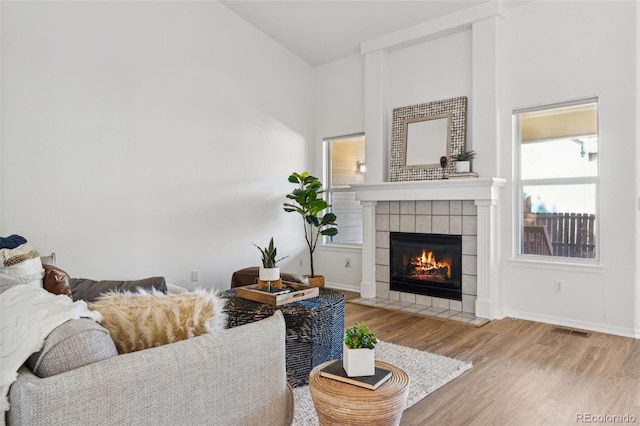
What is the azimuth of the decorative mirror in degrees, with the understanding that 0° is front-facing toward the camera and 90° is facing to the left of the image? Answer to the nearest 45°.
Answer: approximately 45°

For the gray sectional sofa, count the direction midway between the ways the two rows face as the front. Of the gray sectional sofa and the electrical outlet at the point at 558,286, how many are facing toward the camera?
1

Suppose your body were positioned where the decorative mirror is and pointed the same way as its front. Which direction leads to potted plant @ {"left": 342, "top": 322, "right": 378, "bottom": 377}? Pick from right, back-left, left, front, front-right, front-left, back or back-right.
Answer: front-left

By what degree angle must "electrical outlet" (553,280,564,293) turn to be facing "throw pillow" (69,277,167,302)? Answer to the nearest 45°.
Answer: approximately 45° to its right

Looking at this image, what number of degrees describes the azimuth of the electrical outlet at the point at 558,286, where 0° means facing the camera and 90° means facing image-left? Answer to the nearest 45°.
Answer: approximately 0°

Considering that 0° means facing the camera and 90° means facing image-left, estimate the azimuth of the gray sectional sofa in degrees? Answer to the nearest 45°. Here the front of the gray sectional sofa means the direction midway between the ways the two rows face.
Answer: approximately 225°

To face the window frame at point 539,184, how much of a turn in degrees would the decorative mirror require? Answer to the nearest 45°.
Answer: approximately 135° to its left

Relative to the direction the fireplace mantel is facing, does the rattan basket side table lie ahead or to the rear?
ahead

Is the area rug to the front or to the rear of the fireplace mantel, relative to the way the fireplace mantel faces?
to the front

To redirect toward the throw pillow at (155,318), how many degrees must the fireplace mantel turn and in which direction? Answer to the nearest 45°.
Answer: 0° — it already faces it

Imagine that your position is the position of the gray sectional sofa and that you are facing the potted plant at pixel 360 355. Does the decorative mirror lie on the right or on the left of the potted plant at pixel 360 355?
left
